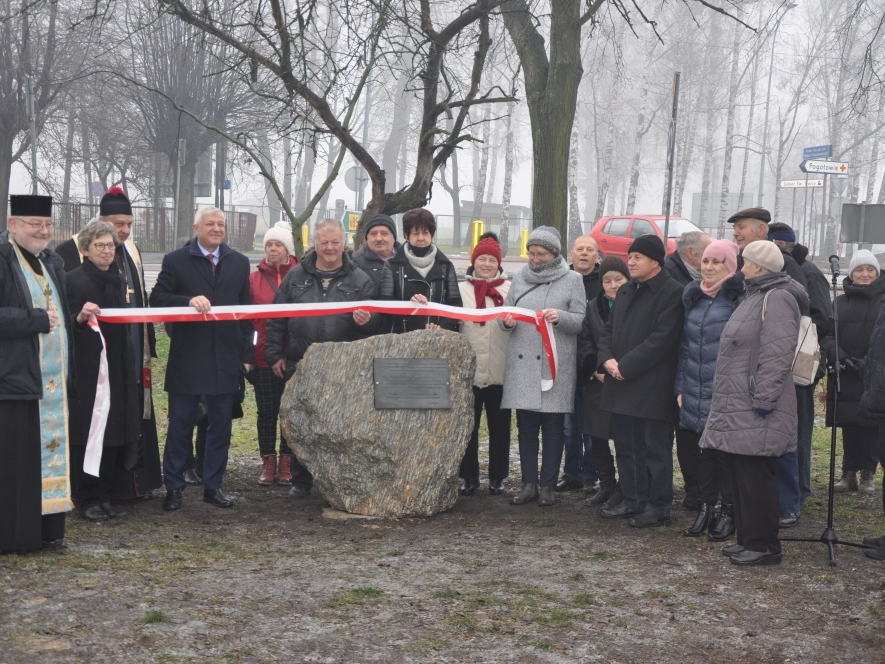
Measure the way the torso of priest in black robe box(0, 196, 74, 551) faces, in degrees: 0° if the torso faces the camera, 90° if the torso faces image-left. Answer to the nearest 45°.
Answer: approximately 315°

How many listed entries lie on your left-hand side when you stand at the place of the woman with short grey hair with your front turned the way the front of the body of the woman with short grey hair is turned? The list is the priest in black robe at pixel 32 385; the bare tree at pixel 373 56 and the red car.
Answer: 2

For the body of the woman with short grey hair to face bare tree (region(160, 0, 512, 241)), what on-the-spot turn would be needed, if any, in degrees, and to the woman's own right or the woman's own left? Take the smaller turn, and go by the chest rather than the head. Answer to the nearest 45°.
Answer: approximately 90° to the woman's own left

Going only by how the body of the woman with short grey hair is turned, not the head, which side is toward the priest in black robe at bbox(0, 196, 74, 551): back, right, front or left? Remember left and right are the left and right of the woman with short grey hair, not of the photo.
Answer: right

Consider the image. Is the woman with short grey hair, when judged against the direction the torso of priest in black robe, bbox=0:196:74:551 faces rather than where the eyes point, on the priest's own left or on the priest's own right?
on the priest's own left

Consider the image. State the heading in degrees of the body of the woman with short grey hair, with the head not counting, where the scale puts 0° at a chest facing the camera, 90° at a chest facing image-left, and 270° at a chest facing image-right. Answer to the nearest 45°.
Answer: approximately 315°

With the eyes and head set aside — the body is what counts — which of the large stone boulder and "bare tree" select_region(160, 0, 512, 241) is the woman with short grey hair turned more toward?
the large stone boulder

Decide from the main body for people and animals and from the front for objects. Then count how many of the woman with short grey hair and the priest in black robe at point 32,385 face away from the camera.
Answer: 0

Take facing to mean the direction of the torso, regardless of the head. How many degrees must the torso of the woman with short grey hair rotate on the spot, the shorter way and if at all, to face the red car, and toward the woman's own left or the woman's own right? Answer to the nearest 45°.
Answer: approximately 90° to the woman's own left

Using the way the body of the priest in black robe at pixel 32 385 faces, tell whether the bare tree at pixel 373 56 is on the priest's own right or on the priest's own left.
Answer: on the priest's own left

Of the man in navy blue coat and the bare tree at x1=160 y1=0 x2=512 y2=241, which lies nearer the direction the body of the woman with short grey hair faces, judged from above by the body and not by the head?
the man in navy blue coat

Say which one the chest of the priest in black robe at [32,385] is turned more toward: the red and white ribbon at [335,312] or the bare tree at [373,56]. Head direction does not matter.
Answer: the red and white ribbon
